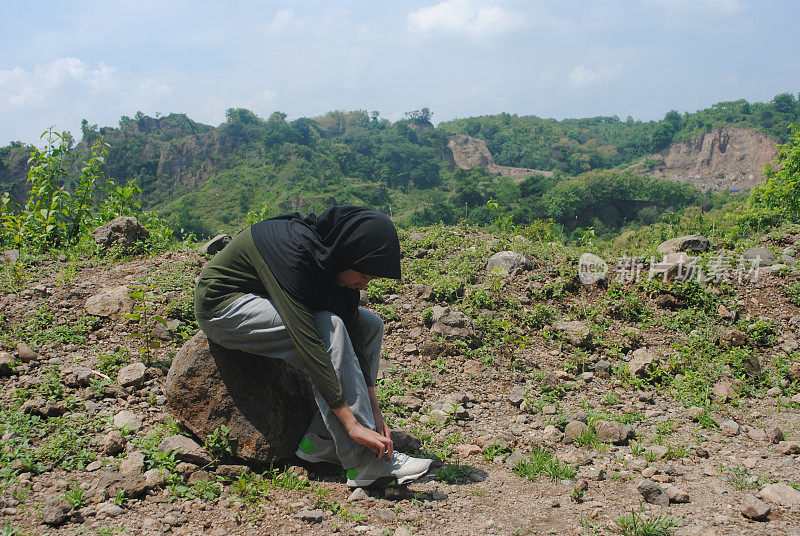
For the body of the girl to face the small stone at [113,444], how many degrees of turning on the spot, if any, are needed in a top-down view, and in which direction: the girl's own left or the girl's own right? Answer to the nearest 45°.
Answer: approximately 180°

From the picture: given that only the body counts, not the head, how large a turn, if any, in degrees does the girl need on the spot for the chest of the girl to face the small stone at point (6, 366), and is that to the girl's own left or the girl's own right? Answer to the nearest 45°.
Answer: approximately 135° to the girl's own left

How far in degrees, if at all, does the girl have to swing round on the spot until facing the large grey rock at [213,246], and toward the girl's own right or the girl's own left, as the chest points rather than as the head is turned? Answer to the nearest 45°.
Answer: approximately 90° to the girl's own left

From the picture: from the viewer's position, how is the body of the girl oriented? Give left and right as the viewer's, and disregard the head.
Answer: facing to the right of the viewer

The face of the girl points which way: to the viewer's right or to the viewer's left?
to the viewer's right

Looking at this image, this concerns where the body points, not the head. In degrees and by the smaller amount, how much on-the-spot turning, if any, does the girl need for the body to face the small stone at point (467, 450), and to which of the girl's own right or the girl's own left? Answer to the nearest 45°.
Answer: approximately 45° to the girl's own left
